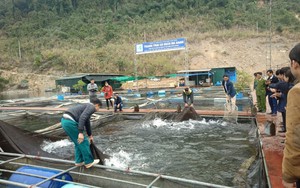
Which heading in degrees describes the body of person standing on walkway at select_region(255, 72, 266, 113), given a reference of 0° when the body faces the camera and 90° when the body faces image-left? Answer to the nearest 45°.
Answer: approximately 45°

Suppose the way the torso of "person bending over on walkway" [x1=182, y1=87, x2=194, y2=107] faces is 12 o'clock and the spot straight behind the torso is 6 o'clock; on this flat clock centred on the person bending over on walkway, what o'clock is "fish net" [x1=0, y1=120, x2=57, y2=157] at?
The fish net is roughly at 1 o'clock from the person bending over on walkway.

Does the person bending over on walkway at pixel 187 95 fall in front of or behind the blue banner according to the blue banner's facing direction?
in front

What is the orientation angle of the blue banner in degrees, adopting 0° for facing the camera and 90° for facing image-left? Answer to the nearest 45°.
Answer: approximately 0°

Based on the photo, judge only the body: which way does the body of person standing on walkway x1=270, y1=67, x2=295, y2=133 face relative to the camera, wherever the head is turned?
to the viewer's left

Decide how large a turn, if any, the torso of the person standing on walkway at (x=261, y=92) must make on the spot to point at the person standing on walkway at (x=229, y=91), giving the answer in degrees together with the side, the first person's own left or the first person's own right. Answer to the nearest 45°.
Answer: approximately 45° to the first person's own right

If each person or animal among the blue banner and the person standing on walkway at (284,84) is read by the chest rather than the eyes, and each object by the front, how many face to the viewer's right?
0

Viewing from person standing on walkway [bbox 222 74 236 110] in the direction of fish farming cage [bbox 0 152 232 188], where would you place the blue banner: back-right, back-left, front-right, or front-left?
back-right
